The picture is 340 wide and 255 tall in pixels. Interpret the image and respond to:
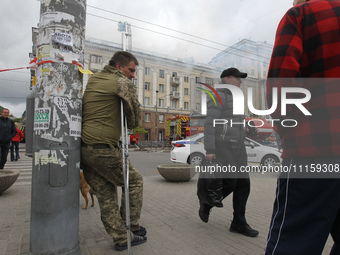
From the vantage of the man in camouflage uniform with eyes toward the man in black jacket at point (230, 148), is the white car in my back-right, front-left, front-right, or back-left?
front-left

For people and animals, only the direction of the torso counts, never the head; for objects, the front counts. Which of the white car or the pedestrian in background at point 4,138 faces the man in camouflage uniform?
the pedestrian in background

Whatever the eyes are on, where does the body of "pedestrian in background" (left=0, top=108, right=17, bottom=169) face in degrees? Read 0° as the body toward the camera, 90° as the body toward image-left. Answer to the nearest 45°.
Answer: approximately 0°

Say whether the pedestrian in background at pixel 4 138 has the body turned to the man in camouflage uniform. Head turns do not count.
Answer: yes

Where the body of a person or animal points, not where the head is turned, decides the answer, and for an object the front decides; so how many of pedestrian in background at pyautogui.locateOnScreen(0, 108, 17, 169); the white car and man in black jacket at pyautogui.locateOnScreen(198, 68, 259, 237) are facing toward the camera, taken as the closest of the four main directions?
1

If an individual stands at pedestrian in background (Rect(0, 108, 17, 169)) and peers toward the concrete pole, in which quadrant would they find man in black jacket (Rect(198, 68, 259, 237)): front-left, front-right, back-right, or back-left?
front-left

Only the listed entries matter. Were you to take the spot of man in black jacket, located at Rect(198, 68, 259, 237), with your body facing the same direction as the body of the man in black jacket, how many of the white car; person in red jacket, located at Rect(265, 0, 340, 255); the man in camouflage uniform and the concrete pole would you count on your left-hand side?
1

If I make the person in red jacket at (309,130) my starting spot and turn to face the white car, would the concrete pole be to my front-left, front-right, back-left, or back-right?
front-left

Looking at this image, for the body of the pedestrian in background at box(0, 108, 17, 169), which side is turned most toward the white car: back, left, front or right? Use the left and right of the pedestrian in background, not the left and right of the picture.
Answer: left
